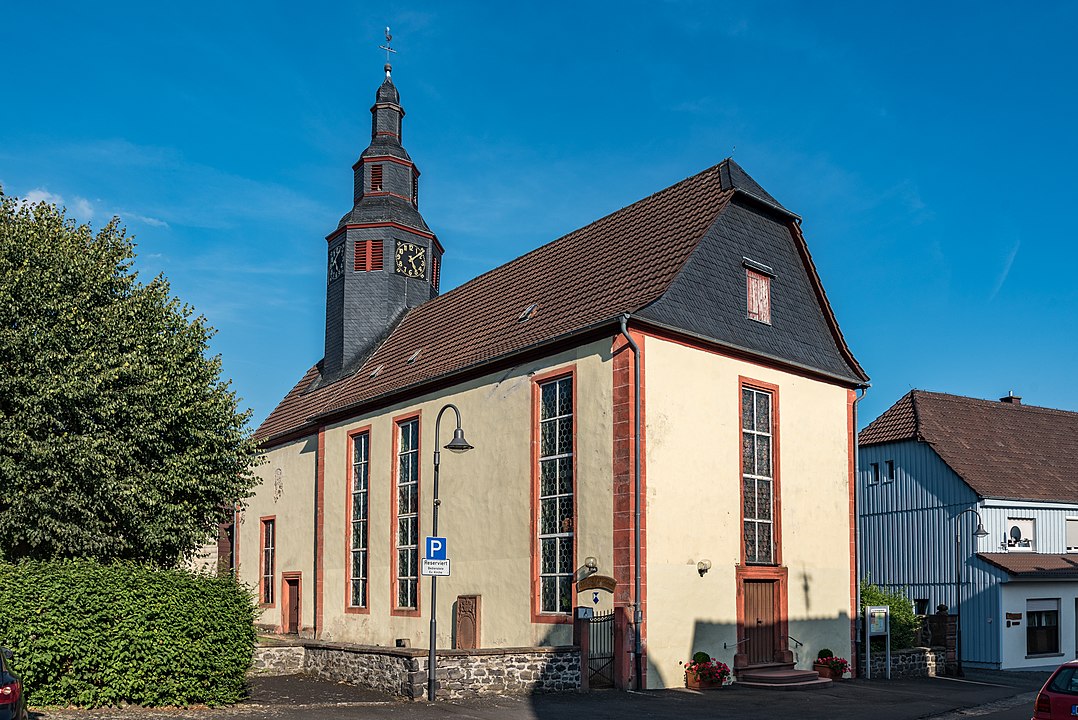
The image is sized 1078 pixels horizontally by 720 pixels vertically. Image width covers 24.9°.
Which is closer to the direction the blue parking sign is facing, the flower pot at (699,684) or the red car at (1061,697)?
the red car

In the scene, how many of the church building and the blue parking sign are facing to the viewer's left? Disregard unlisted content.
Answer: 0

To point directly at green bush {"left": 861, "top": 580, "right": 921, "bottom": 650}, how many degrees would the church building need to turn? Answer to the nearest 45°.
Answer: approximately 90° to its left

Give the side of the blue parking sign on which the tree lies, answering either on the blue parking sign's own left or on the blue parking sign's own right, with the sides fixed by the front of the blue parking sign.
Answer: on the blue parking sign's own right

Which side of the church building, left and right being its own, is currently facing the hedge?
right

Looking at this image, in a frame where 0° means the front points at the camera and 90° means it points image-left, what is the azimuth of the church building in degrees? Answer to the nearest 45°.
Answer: approximately 315°

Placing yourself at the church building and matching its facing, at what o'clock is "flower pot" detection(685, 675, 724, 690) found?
The flower pot is roughly at 1 o'clock from the church building.
